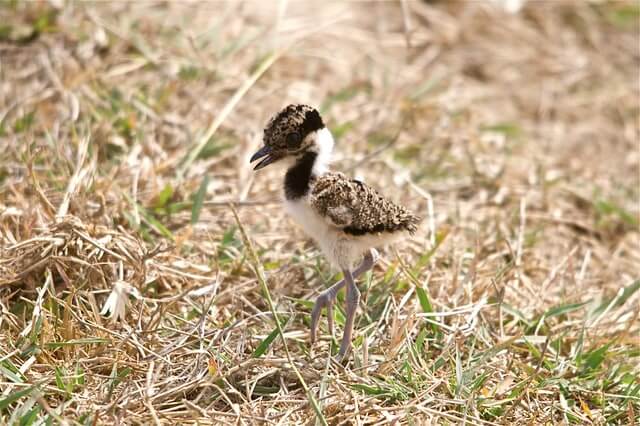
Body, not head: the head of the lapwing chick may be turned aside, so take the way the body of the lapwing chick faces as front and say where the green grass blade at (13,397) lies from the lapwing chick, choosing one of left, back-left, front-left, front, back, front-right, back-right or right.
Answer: front-left

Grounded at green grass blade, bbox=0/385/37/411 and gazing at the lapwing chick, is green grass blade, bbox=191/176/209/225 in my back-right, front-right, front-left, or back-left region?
front-left

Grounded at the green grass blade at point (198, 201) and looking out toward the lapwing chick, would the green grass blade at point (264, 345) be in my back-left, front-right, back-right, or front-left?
front-right

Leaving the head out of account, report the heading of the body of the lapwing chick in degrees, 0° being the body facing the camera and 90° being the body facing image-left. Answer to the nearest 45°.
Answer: approximately 90°

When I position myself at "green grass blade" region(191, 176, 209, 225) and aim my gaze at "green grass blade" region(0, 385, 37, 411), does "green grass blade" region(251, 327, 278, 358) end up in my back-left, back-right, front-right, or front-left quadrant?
front-left

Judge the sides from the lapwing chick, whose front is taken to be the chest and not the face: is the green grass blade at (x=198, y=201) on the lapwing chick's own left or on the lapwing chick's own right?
on the lapwing chick's own right
